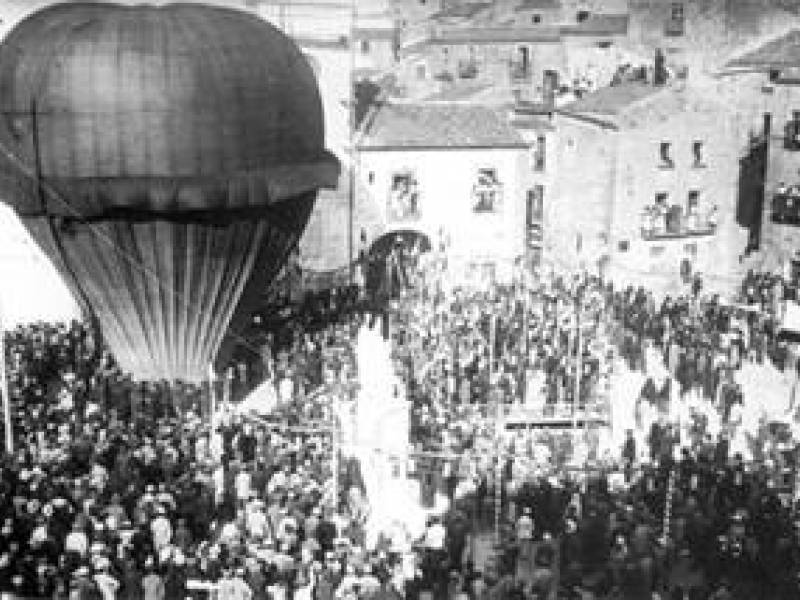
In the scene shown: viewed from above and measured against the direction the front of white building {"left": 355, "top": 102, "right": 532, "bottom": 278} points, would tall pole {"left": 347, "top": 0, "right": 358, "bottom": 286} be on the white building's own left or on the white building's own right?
on the white building's own right

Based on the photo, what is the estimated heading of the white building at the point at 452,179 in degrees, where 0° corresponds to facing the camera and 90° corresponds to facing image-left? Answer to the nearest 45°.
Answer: approximately 0°

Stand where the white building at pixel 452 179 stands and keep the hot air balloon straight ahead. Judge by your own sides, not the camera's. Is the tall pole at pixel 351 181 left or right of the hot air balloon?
right

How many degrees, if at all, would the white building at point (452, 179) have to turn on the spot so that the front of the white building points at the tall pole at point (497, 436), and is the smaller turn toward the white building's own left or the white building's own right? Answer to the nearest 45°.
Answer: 0° — it already faces it

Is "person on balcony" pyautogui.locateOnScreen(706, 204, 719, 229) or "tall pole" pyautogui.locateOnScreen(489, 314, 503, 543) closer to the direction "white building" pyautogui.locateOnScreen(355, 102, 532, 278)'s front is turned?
the tall pole

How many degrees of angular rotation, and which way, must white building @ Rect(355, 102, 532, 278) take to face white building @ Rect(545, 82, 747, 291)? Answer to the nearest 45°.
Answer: approximately 90° to its left

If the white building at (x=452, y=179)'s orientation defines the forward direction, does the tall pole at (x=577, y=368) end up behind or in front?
in front

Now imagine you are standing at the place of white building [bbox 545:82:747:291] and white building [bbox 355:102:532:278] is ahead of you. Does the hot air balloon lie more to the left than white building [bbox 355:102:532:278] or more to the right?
left

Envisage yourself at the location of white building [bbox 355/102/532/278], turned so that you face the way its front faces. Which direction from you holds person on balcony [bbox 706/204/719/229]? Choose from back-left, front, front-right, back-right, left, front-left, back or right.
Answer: left

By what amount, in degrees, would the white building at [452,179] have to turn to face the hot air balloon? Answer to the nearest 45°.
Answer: approximately 45° to its right

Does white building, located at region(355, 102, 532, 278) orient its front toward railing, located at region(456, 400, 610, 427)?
yes
